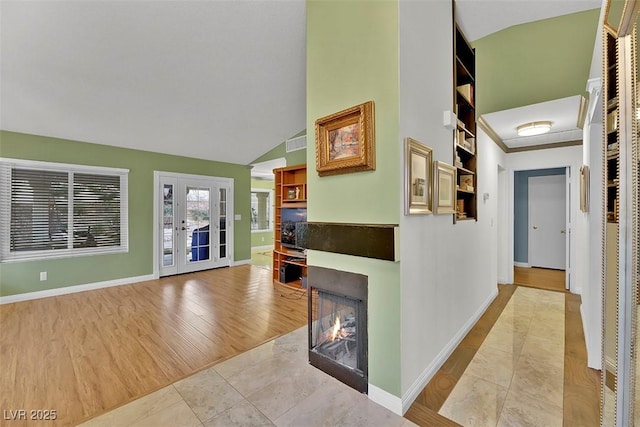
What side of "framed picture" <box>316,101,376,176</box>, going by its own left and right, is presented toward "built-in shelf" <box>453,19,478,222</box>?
back

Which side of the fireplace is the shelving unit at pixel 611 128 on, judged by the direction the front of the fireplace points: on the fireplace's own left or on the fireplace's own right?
on the fireplace's own left

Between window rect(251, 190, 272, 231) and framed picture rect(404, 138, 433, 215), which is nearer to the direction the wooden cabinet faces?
the framed picture

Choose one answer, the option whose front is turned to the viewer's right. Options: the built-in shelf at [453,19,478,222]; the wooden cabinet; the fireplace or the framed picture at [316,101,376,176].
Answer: the built-in shelf

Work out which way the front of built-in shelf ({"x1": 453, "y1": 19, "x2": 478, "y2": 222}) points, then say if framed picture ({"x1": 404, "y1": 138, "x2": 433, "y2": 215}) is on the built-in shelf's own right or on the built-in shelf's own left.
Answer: on the built-in shelf's own right

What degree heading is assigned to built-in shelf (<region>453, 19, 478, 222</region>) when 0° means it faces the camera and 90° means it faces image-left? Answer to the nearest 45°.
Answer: approximately 270°

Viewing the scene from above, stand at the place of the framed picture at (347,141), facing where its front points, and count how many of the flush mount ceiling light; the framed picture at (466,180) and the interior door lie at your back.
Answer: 3

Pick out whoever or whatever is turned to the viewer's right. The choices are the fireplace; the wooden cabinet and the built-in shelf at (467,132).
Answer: the built-in shelf

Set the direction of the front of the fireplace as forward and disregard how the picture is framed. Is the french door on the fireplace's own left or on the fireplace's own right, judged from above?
on the fireplace's own right

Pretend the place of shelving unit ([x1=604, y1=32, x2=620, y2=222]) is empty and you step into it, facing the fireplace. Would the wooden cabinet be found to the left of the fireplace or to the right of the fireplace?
right

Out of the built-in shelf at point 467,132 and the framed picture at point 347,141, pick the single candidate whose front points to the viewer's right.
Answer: the built-in shelf

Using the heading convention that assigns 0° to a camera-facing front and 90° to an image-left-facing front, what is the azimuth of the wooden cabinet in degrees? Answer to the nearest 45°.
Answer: approximately 45°
